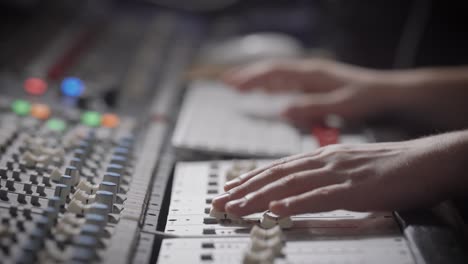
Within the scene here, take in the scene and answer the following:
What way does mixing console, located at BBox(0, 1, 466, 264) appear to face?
to the viewer's right
